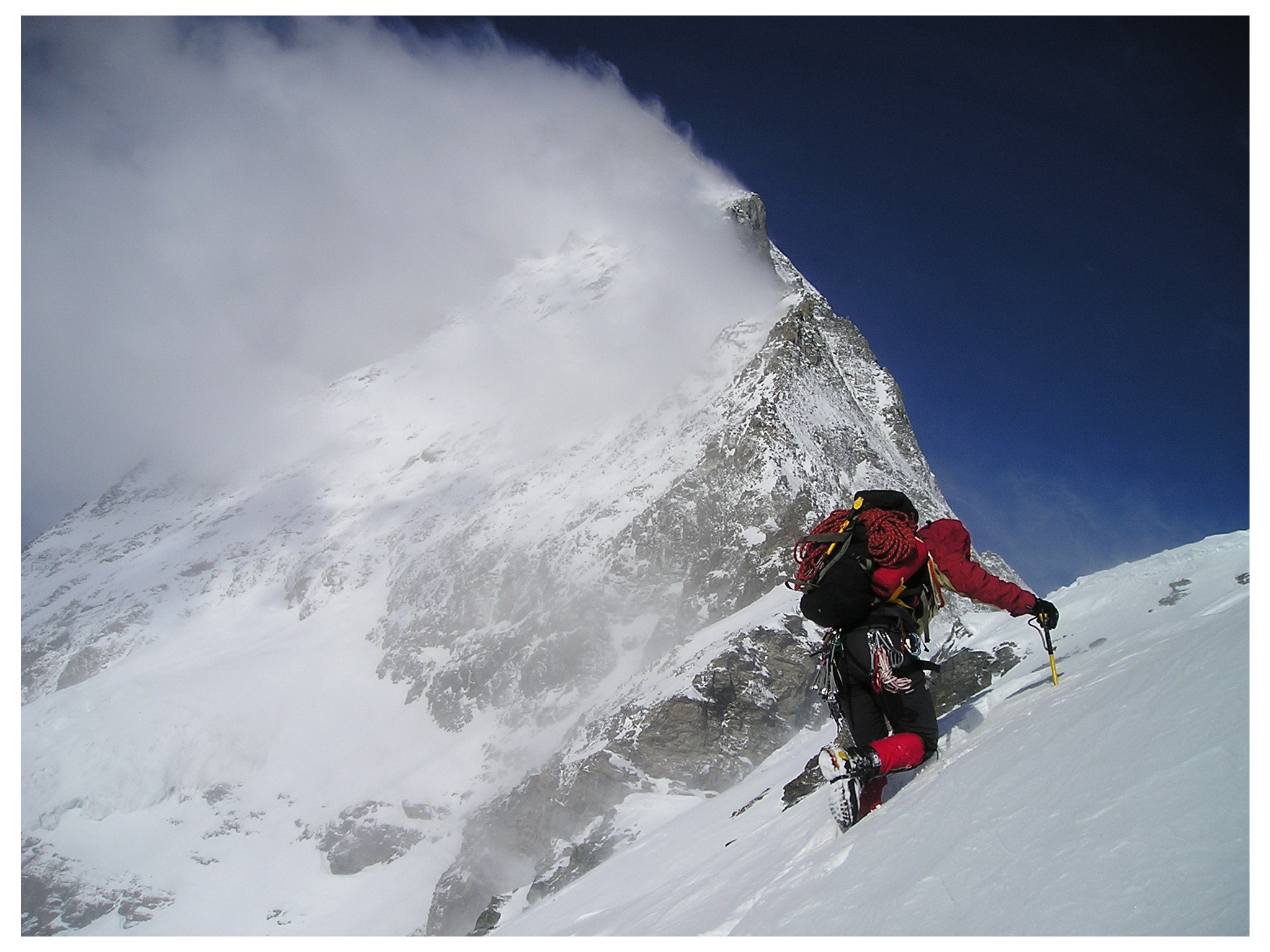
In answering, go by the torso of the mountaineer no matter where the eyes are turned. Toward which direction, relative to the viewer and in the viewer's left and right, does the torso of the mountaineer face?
facing away from the viewer and to the right of the viewer
